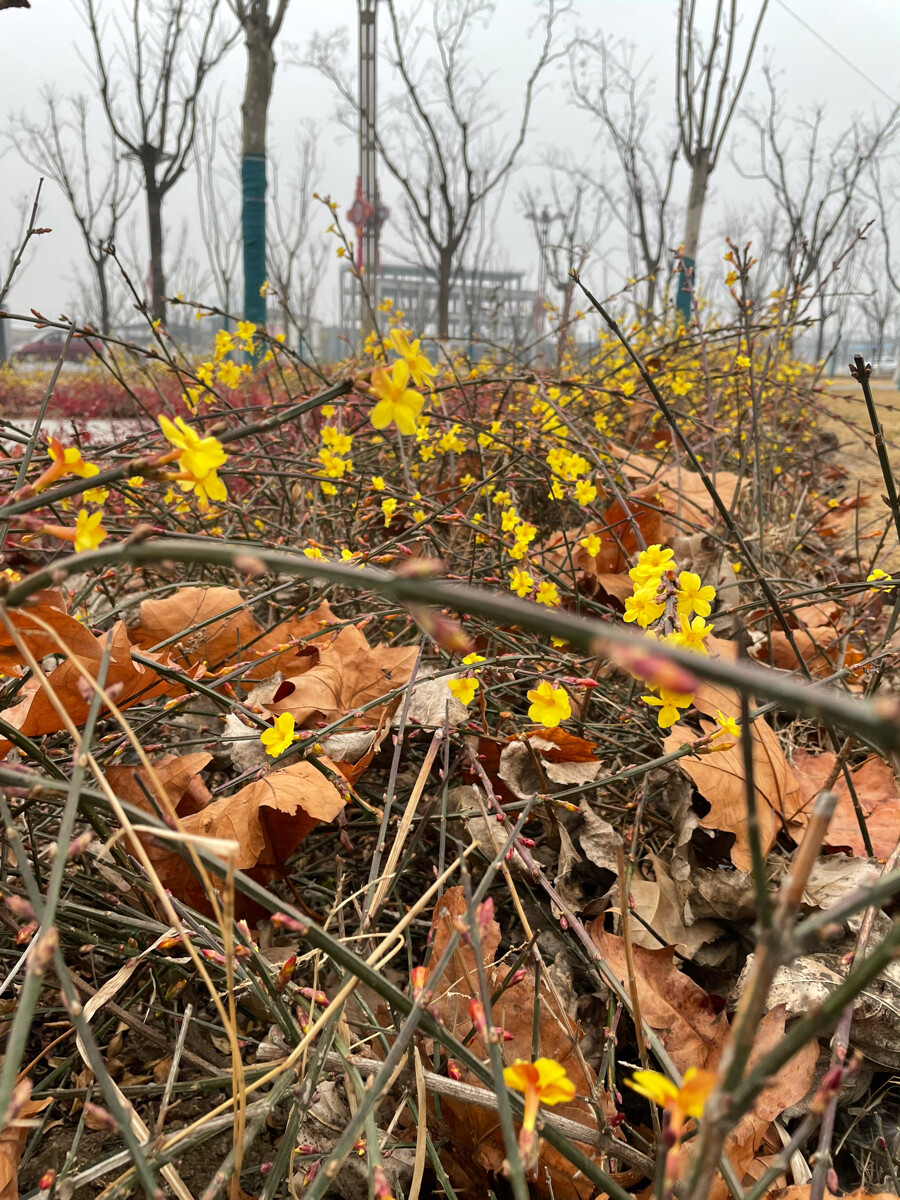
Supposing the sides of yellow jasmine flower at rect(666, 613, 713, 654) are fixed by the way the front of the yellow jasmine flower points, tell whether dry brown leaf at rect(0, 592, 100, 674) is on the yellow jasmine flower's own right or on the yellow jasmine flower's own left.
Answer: on the yellow jasmine flower's own right

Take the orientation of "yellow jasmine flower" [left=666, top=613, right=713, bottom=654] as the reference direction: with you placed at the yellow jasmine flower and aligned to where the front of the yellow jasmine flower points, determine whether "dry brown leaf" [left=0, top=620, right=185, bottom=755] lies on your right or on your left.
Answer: on your right

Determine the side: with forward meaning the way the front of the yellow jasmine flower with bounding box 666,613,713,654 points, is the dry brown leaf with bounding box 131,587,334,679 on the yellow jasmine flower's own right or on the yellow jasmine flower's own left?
on the yellow jasmine flower's own right

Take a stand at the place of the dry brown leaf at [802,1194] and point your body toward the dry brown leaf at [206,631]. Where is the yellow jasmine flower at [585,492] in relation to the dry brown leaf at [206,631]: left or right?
right

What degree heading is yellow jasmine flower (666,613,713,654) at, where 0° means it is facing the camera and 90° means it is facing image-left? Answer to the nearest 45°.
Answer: approximately 0°

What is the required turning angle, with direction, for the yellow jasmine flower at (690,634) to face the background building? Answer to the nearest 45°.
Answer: approximately 180°
